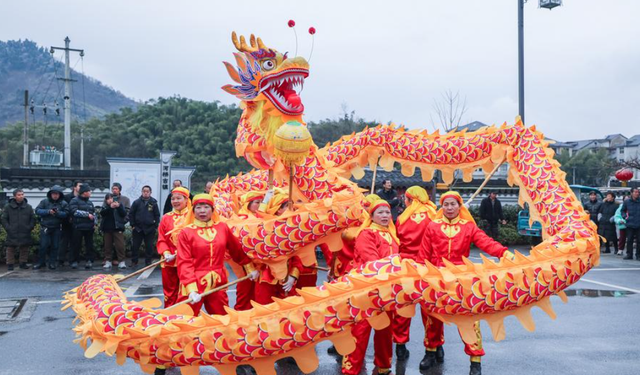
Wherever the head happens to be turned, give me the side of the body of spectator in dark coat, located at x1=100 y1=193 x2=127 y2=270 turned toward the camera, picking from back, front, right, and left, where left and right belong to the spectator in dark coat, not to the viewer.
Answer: front

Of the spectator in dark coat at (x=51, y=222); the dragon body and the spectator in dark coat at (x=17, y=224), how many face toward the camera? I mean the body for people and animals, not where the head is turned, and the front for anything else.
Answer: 2

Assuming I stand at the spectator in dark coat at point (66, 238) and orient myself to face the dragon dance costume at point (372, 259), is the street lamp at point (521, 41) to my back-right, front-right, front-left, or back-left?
front-left

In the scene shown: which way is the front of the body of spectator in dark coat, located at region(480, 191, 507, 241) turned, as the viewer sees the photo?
toward the camera

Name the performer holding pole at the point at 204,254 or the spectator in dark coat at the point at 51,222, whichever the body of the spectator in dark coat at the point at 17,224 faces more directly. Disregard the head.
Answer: the performer holding pole

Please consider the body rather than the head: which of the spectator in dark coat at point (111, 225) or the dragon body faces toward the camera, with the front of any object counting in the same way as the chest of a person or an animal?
the spectator in dark coat

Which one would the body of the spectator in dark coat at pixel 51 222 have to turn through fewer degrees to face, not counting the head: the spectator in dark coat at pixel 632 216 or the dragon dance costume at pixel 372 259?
the dragon dance costume

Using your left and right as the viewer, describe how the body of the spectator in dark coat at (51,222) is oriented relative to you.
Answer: facing the viewer

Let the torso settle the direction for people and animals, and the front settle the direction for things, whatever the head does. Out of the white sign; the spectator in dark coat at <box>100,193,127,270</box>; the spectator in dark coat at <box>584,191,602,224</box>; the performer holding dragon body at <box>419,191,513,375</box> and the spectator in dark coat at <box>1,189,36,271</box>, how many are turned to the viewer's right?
0
